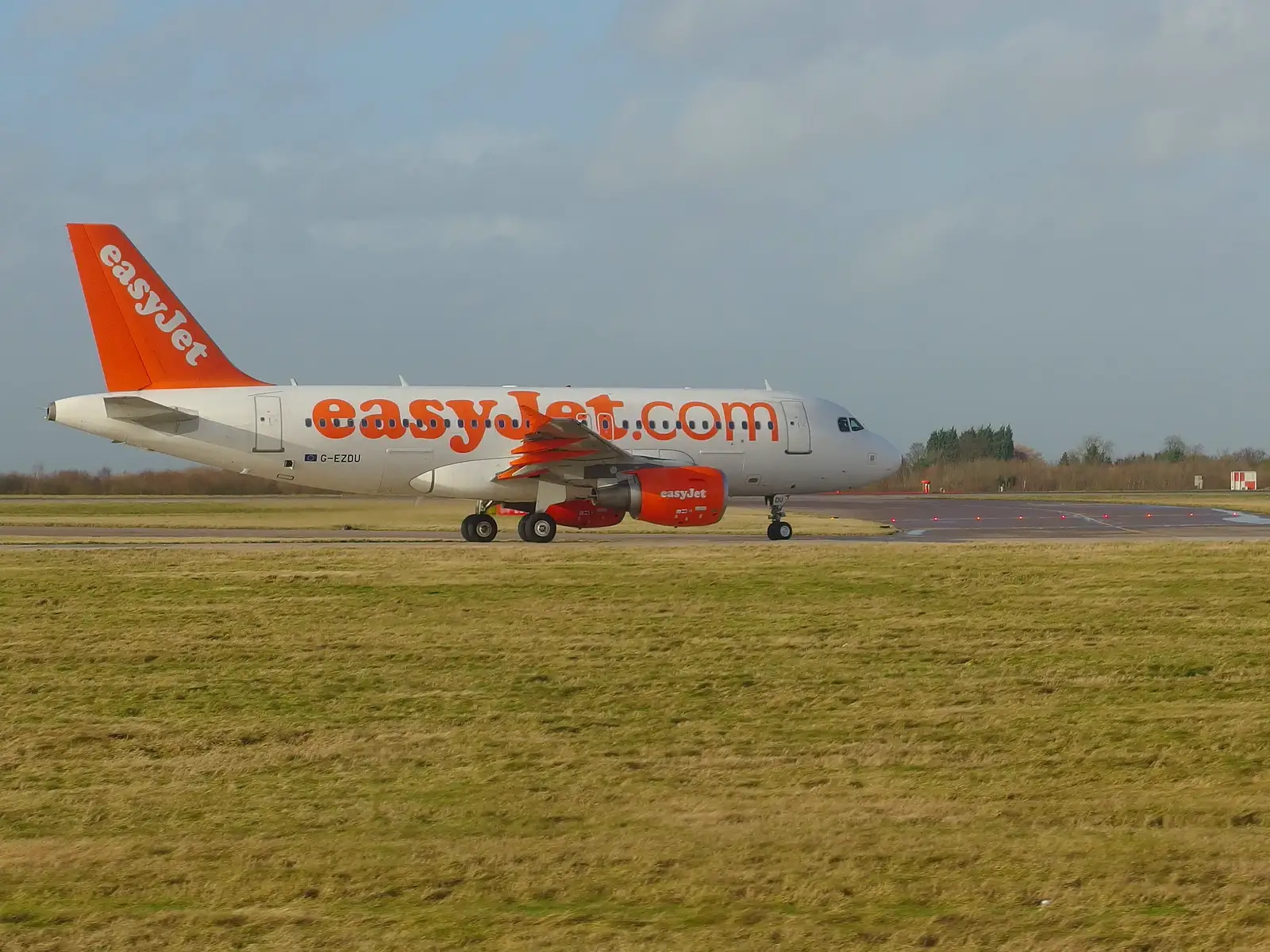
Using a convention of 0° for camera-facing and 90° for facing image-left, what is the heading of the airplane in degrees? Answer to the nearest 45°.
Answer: approximately 270°
